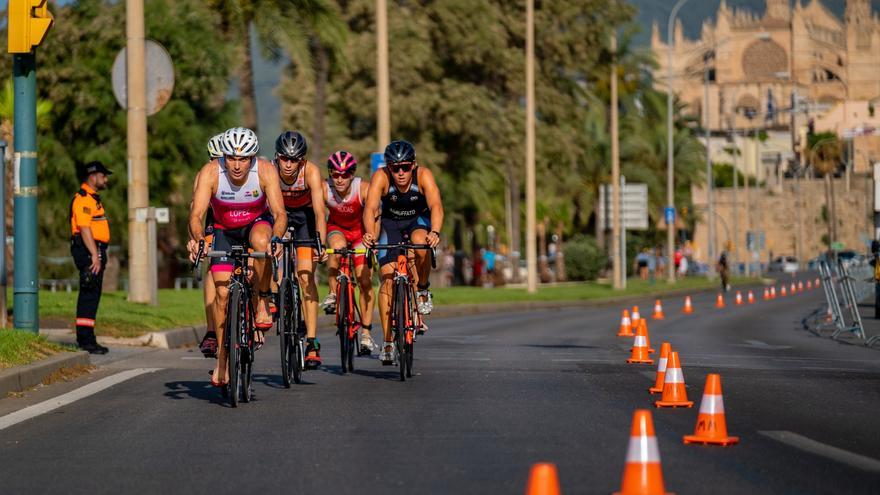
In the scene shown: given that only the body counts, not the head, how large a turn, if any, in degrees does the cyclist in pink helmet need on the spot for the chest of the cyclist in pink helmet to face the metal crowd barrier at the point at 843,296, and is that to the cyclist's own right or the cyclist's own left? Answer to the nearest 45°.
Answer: approximately 135° to the cyclist's own left

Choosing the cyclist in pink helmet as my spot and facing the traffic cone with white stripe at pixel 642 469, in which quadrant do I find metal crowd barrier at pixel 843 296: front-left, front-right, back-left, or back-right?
back-left

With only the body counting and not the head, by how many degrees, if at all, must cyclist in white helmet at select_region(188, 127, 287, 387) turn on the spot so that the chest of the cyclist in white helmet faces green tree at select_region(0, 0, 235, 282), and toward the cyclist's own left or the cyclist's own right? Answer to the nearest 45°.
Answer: approximately 180°

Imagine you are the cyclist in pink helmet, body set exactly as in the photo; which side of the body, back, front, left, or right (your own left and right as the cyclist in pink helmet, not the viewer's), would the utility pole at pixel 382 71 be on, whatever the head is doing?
back

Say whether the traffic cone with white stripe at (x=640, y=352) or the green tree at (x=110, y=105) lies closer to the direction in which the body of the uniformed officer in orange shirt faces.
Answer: the traffic cone with white stripe

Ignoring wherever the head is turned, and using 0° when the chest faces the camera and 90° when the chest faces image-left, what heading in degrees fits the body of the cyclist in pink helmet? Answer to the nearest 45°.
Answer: approximately 0°

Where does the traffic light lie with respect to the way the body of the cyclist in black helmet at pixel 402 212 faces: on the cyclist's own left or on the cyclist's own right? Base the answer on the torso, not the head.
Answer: on the cyclist's own right
